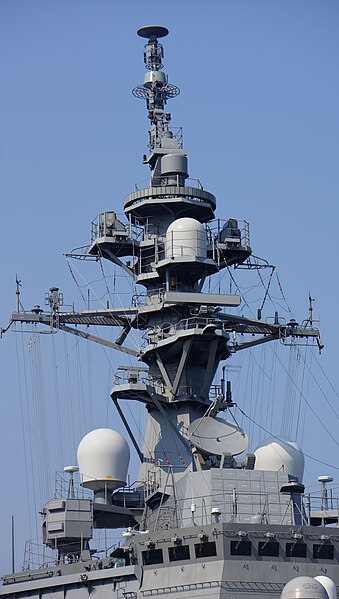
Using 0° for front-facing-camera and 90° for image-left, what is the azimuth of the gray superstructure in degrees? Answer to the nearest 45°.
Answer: approximately 315°
